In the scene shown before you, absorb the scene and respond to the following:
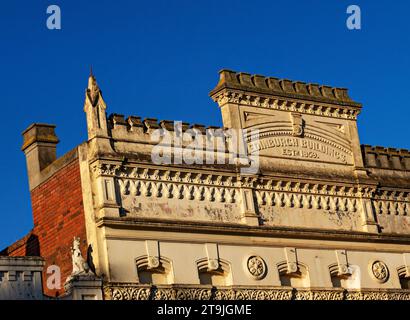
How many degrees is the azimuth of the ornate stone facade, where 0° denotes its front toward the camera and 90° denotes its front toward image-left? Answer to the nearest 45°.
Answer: approximately 315°
